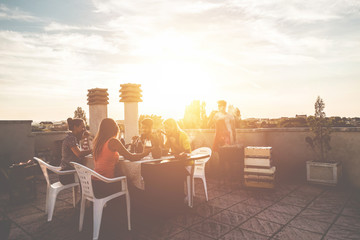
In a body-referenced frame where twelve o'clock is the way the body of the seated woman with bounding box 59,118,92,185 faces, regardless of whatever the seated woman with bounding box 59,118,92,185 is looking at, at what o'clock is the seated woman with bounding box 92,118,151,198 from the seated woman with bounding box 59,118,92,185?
the seated woman with bounding box 92,118,151,198 is roughly at 2 o'clock from the seated woman with bounding box 59,118,92,185.

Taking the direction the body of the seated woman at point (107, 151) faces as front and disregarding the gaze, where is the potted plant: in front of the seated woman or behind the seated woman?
in front

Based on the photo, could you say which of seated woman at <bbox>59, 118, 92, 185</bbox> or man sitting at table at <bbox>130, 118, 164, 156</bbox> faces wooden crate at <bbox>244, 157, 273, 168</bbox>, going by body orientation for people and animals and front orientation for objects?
the seated woman

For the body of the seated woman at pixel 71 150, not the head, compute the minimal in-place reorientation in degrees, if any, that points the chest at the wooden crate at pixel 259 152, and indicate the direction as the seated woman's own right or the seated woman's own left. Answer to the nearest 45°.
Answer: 0° — they already face it

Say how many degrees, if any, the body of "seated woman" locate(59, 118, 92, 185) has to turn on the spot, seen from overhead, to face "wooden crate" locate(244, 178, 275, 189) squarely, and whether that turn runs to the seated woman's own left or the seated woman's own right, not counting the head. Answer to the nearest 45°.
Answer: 0° — they already face it

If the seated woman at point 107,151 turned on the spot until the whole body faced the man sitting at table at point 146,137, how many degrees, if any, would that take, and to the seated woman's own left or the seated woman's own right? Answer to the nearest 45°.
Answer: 0° — they already face them

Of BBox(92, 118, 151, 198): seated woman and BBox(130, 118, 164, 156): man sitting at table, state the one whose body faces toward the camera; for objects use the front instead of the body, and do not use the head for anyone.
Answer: the man sitting at table

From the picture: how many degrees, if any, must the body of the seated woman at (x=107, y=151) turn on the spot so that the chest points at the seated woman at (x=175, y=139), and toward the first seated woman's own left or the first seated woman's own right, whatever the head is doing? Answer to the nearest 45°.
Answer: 0° — they already face them

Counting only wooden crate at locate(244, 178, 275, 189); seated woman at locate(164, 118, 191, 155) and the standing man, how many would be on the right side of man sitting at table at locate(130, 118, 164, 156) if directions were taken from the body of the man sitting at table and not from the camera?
0

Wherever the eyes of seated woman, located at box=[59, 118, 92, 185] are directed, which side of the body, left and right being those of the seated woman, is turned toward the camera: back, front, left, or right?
right

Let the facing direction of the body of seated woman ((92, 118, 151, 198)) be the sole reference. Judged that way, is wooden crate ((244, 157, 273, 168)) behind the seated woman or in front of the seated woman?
in front

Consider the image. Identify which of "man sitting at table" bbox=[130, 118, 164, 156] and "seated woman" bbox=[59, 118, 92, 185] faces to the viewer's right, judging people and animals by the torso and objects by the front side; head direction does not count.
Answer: the seated woman

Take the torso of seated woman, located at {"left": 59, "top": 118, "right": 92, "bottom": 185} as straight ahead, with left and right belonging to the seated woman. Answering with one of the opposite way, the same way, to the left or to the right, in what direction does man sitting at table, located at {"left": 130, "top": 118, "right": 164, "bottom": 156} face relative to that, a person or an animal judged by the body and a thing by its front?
to the right

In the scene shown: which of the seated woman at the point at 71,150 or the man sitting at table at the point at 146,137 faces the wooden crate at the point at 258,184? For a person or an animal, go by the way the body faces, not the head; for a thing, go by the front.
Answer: the seated woman

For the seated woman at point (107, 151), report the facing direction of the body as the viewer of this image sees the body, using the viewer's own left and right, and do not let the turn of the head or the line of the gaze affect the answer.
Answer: facing away from the viewer and to the right of the viewer

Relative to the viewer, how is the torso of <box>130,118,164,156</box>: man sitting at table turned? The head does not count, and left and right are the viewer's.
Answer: facing the viewer
